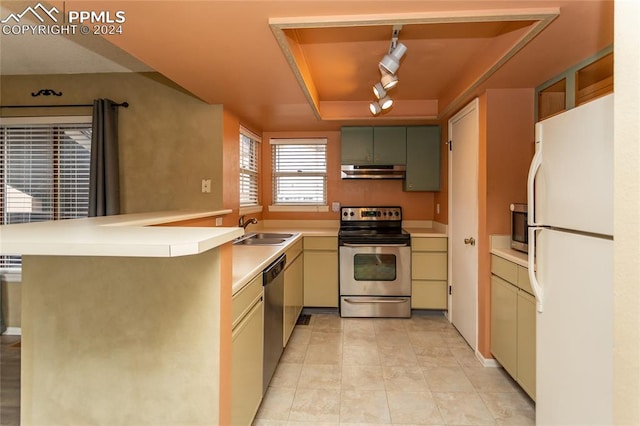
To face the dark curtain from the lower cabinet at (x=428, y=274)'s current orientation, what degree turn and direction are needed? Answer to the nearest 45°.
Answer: approximately 45° to its right

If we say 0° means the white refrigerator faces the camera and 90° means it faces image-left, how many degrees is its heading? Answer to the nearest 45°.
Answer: approximately 45°

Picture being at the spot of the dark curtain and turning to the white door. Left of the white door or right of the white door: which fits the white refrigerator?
right

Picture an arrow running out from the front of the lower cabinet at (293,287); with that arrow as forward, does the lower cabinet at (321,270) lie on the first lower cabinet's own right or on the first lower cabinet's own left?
on the first lower cabinet's own left

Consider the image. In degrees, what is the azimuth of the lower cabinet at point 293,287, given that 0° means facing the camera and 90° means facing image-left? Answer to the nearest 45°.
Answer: approximately 270°

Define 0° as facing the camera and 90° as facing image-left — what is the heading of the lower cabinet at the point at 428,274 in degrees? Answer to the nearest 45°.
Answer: approximately 0°
